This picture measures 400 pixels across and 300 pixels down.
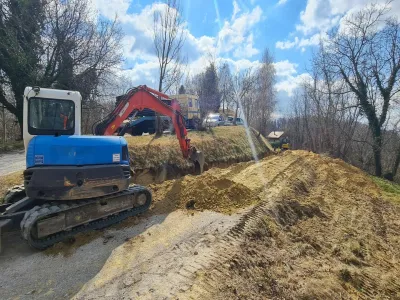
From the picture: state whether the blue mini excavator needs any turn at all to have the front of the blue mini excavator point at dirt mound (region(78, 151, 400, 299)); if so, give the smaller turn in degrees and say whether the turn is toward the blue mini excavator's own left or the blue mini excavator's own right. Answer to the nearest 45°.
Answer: approximately 90° to the blue mini excavator's own right

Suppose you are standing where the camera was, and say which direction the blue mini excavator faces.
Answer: facing away from the viewer and to the right of the viewer

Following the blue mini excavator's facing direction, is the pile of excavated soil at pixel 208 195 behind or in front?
in front
